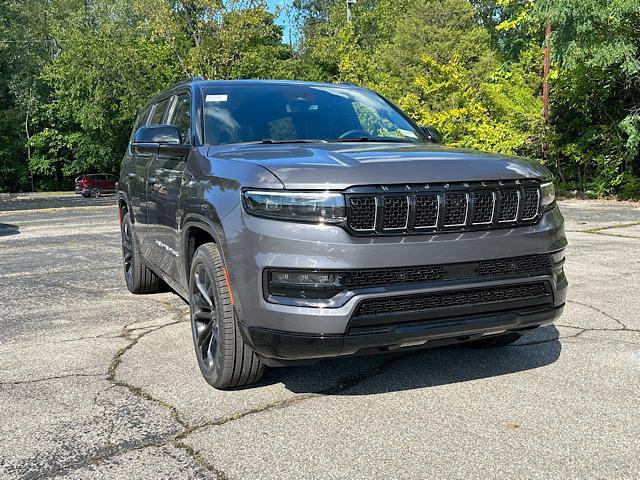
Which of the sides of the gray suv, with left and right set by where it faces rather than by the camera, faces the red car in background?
back

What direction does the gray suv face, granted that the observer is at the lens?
facing the viewer and to the right of the viewer
